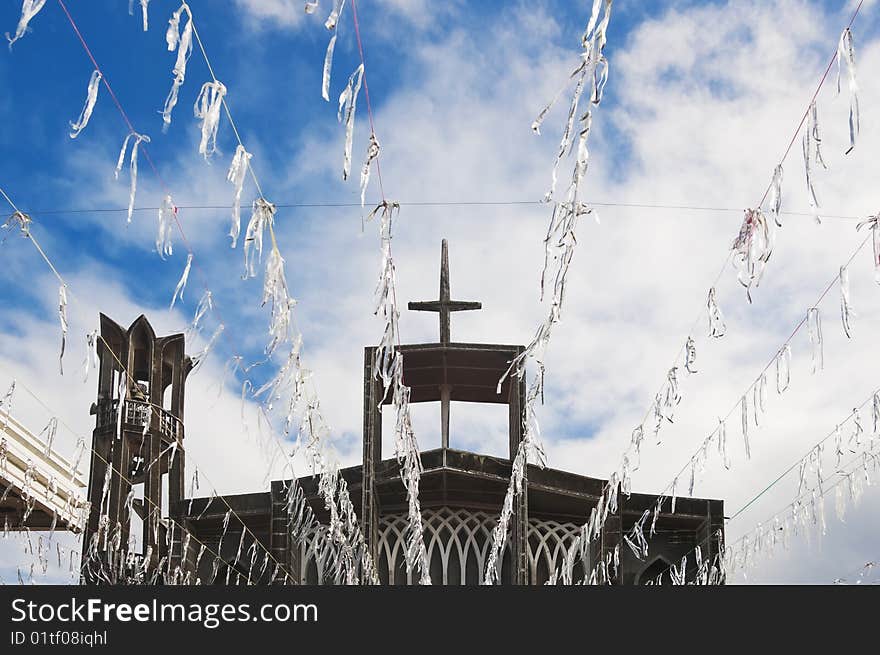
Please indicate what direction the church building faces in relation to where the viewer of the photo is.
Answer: facing the viewer
